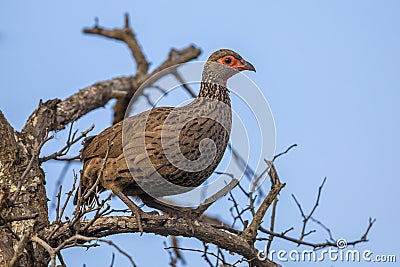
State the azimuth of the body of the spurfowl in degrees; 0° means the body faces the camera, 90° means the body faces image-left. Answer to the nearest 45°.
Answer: approximately 270°
